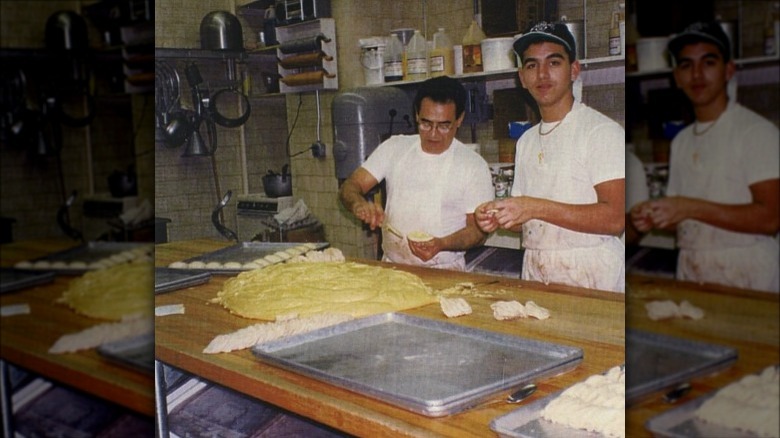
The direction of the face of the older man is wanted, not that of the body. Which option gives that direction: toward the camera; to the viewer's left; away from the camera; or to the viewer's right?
toward the camera

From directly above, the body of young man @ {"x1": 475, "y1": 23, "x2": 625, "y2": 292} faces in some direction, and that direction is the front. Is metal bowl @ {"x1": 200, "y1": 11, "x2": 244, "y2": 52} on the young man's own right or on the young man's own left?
on the young man's own right

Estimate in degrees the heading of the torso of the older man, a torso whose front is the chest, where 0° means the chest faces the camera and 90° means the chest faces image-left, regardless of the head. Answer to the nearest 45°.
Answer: approximately 0°

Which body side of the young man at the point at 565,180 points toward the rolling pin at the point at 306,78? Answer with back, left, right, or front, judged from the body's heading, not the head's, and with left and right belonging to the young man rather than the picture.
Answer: right
